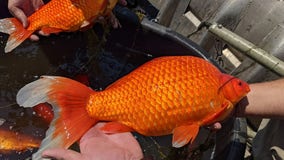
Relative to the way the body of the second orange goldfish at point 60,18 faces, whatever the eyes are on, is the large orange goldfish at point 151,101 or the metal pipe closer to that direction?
the metal pipe

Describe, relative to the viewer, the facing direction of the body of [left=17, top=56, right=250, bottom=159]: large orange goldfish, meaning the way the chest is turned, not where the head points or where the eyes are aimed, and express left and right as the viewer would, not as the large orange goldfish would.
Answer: facing to the right of the viewer

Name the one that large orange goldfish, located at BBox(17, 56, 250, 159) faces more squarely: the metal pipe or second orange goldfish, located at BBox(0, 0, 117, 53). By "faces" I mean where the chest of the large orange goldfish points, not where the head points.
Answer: the metal pipe

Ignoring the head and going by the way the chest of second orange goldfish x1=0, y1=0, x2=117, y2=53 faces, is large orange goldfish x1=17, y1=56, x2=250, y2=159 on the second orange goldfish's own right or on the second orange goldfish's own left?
on the second orange goldfish's own right

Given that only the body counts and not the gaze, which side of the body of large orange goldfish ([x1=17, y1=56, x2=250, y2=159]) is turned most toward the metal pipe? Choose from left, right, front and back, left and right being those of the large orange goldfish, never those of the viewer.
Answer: left

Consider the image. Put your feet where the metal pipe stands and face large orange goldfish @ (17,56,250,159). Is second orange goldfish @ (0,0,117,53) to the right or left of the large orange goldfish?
right

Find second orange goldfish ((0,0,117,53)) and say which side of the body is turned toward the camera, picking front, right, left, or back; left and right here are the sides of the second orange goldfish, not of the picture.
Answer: right

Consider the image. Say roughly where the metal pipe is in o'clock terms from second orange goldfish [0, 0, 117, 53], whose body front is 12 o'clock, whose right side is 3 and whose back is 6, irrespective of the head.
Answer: The metal pipe is roughly at 12 o'clock from the second orange goldfish.

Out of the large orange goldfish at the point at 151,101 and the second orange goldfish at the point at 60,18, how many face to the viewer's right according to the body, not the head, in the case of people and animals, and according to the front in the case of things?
2
